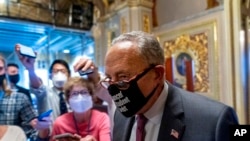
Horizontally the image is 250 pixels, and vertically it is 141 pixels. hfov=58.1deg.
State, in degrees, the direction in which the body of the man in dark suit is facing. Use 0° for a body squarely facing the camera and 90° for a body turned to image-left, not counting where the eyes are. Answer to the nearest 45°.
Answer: approximately 45°

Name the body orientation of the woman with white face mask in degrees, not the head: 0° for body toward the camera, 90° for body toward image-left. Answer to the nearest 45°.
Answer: approximately 0°

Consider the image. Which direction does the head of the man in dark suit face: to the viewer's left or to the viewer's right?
to the viewer's left

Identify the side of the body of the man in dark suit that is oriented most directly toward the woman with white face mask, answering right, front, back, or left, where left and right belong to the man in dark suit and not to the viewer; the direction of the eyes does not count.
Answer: right
